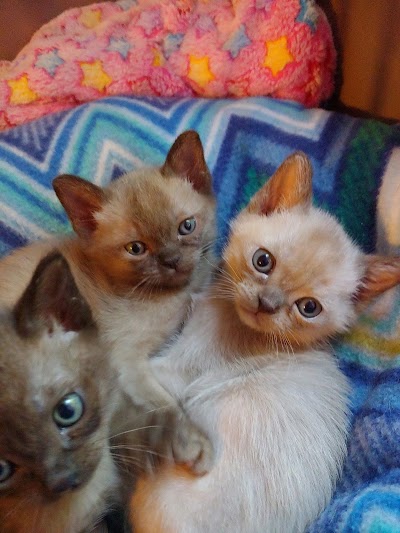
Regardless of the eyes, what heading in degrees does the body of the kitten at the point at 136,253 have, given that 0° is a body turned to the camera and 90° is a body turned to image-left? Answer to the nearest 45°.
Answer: approximately 315°
